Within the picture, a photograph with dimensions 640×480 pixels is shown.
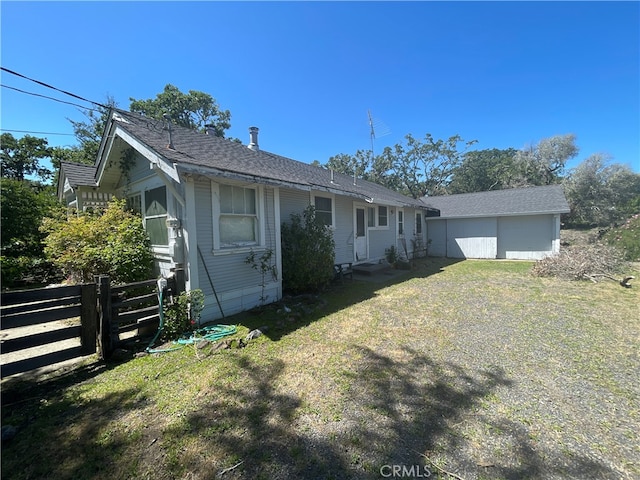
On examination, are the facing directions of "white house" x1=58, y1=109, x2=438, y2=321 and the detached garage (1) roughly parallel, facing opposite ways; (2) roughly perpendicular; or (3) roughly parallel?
roughly parallel

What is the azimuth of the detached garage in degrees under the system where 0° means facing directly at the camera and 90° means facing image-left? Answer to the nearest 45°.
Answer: approximately 0°

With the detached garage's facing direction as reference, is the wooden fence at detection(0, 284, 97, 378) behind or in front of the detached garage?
in front

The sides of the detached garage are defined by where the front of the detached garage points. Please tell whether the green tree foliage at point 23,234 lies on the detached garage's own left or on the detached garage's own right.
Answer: on the detached garage's own right

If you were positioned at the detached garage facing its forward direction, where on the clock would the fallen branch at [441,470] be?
The fallen branch is roughly at 12 o'clock from the detached garage.

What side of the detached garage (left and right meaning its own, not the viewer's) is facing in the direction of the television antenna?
right

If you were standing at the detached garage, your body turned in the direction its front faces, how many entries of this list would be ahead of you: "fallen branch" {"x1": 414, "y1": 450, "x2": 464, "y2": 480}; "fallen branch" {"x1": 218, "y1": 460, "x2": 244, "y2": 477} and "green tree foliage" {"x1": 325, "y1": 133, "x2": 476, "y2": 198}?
2

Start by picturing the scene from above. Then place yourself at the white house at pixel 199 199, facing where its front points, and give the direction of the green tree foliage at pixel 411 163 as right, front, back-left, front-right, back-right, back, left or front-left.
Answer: back

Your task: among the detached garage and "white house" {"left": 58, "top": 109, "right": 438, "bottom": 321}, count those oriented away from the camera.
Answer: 0
